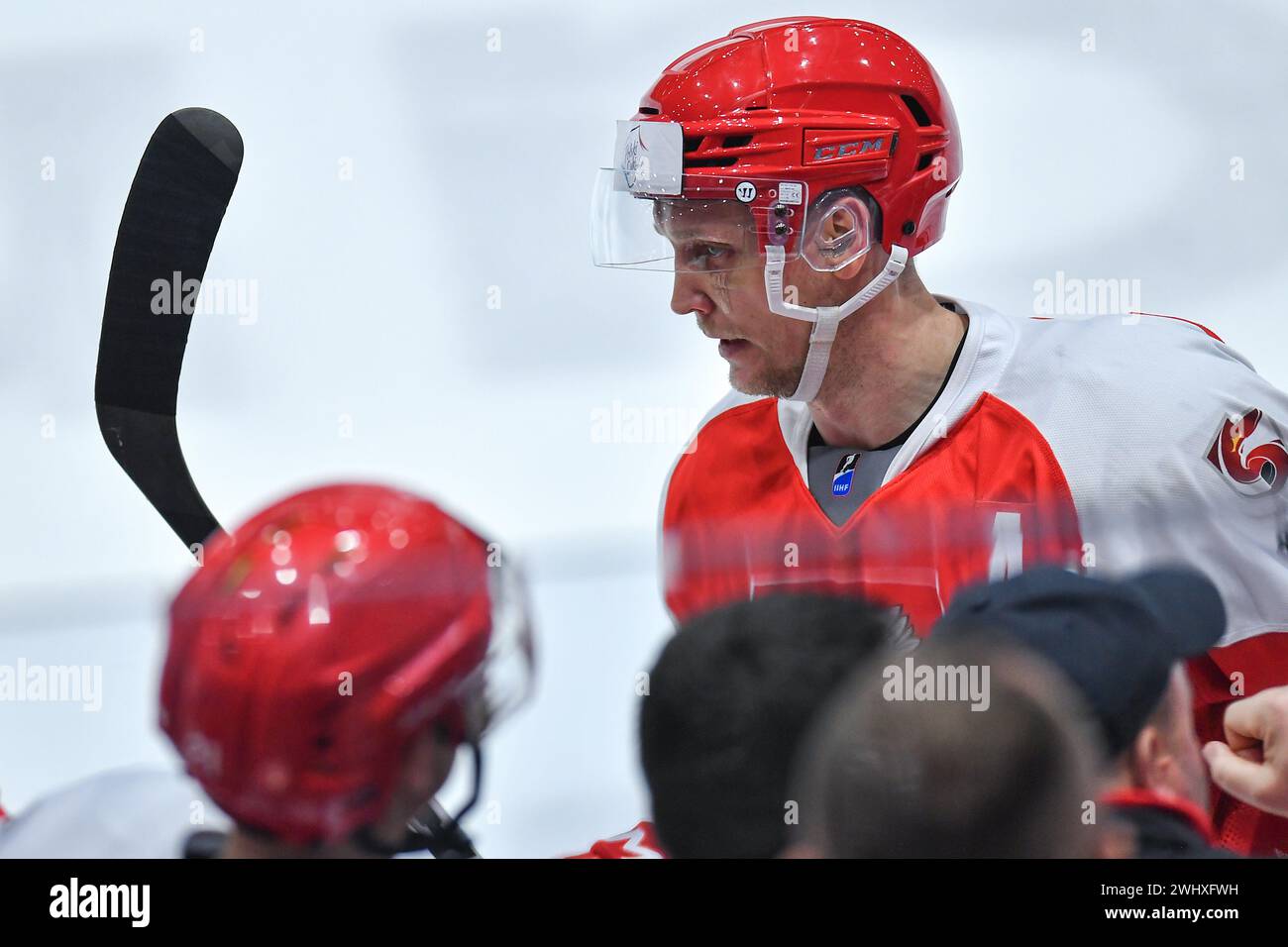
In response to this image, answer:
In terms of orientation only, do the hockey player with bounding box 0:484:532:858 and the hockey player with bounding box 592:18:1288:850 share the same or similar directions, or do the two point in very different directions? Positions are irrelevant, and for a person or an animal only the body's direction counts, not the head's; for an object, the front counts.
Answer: very different directions

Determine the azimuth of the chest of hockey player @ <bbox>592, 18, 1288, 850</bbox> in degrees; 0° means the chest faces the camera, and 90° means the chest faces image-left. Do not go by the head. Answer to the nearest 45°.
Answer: approximately 45°

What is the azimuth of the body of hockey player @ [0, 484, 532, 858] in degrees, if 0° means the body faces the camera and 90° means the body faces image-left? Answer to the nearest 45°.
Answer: approximately 225°

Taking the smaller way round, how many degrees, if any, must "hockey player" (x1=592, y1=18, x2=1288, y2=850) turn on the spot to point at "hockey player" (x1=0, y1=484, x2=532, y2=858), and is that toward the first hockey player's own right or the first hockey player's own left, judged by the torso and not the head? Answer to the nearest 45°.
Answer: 0° — they already face them

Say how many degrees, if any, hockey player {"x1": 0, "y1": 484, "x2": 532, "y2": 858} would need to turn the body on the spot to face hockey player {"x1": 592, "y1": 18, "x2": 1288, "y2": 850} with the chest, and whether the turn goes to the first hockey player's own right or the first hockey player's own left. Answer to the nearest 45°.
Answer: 0° — they already face them

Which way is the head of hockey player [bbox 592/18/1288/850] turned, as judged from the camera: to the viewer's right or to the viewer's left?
to the viewer's left
